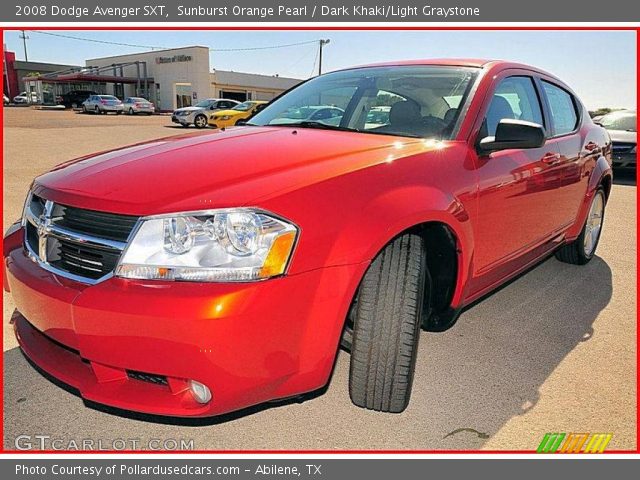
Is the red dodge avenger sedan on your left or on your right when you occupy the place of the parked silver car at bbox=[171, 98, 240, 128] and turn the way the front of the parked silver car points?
on your left

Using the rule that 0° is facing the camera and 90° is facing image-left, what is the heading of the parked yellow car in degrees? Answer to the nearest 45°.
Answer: approximately 45°

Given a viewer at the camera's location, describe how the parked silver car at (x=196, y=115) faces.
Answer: facing the viewer and to the left of the viewer

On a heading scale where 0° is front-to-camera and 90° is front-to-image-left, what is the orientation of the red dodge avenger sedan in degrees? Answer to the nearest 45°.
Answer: approximately 45°

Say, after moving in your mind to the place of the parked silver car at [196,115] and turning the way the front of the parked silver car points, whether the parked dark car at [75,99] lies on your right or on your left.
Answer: on your right

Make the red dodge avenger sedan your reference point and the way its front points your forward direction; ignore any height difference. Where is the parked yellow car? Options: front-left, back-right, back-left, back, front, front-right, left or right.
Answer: back-right

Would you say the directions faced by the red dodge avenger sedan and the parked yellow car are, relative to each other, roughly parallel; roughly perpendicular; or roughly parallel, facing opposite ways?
roughly parallel

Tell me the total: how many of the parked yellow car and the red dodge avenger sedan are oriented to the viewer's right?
0

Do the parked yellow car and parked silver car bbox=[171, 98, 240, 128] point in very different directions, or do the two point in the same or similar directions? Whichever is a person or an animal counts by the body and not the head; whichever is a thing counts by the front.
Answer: same or similar directions

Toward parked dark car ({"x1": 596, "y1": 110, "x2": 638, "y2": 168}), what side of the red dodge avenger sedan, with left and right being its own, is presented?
back

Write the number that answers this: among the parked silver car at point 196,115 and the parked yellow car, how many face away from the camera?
0

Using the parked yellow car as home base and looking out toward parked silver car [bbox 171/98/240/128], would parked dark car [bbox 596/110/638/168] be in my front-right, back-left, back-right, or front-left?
back-left

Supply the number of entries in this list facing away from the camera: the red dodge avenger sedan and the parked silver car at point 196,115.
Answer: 0
